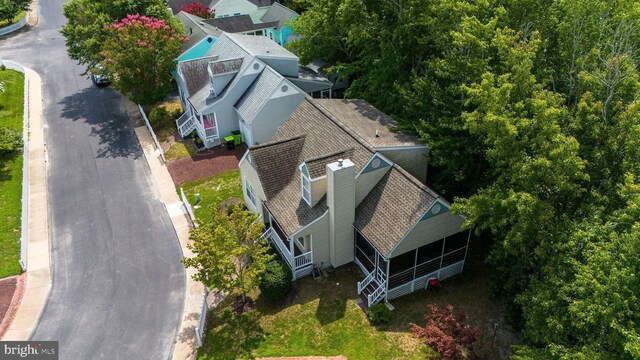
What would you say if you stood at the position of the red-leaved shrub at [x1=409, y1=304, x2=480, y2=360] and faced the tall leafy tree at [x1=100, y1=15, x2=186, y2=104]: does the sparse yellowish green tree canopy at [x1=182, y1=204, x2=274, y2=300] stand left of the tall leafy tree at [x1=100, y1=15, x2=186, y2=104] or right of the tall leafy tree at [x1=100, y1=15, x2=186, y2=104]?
left

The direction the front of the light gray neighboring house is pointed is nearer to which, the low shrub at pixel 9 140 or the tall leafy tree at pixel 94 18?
the low shrub

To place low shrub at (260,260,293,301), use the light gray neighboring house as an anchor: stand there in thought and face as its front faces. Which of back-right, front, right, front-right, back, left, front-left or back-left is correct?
front-left

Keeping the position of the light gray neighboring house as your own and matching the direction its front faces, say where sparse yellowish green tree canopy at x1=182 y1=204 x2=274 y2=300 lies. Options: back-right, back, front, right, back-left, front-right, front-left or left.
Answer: front-left

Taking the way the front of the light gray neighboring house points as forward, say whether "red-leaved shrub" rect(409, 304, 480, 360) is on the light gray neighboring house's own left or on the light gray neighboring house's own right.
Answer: on the light gray neighboring house's own left

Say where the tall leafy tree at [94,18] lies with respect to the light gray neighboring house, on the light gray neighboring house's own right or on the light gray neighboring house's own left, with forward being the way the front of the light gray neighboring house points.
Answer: on the light gray neighboring house's own right

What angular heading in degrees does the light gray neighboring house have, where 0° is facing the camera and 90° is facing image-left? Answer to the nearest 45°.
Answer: approximately 45°

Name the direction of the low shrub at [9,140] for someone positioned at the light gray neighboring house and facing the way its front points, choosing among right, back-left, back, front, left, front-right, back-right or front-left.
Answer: front-right
